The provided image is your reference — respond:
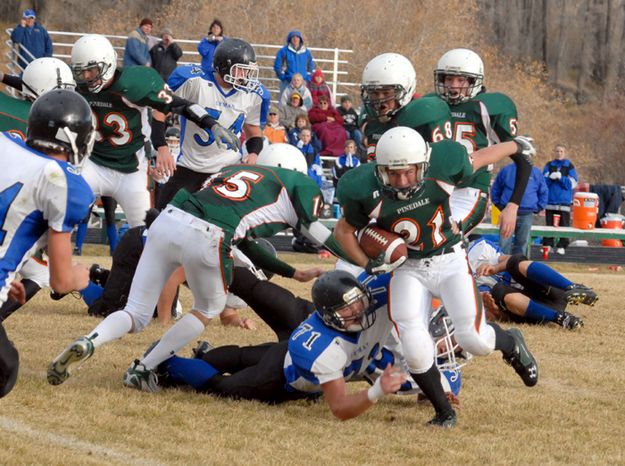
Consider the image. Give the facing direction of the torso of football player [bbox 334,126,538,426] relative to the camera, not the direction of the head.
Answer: toward the camera

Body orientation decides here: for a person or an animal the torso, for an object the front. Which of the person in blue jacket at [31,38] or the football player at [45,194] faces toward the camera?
the person in blue jacket

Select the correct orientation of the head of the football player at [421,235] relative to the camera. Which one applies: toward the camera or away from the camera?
toward the camera

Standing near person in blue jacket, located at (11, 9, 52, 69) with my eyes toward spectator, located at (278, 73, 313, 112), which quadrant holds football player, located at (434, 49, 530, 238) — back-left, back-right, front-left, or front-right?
front-right

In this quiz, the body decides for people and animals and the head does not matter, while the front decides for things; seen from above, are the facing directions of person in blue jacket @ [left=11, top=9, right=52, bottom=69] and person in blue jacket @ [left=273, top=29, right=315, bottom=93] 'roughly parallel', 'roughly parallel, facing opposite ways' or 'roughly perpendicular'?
roughly parallel

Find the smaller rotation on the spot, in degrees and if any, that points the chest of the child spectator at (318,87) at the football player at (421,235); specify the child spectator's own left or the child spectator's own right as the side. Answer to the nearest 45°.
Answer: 0° — they already face them

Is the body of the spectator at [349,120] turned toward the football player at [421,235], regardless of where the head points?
yes

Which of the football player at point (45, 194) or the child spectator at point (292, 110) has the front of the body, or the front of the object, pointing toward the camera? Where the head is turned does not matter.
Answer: the child spectator

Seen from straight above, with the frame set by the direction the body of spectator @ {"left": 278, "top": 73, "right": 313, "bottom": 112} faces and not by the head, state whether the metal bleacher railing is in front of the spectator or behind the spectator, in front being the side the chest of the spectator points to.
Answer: behind

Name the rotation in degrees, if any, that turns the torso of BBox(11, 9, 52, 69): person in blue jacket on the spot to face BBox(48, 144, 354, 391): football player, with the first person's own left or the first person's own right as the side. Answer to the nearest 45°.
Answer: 0° — they already face them

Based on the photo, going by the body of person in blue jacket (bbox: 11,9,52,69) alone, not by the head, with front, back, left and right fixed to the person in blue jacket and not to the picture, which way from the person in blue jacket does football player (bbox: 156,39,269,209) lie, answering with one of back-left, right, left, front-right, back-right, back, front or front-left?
front

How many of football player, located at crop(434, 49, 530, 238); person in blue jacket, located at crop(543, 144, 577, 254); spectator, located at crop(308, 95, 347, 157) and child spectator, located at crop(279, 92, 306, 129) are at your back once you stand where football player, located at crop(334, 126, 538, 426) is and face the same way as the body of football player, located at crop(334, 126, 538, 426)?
4

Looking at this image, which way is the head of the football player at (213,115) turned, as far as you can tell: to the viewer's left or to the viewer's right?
to the viewer's right

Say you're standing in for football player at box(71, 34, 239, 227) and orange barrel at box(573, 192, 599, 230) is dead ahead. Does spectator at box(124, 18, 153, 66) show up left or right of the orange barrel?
left

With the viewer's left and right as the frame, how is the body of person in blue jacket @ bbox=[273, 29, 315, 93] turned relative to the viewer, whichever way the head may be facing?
facing the viewer

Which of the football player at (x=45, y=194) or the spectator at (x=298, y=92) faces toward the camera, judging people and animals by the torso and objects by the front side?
the spectator

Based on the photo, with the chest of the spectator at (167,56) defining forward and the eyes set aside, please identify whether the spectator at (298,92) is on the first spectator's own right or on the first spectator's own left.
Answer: on the first spectator's own left
